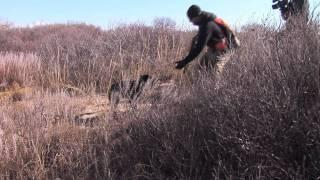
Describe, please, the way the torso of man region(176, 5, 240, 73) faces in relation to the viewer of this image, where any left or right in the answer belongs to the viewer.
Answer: facing to the left of the viewer

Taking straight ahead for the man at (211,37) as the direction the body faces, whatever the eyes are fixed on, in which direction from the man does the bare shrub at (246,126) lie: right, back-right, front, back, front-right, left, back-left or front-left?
left

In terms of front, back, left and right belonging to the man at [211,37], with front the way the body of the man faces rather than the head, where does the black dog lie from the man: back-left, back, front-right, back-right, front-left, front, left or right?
front-left
